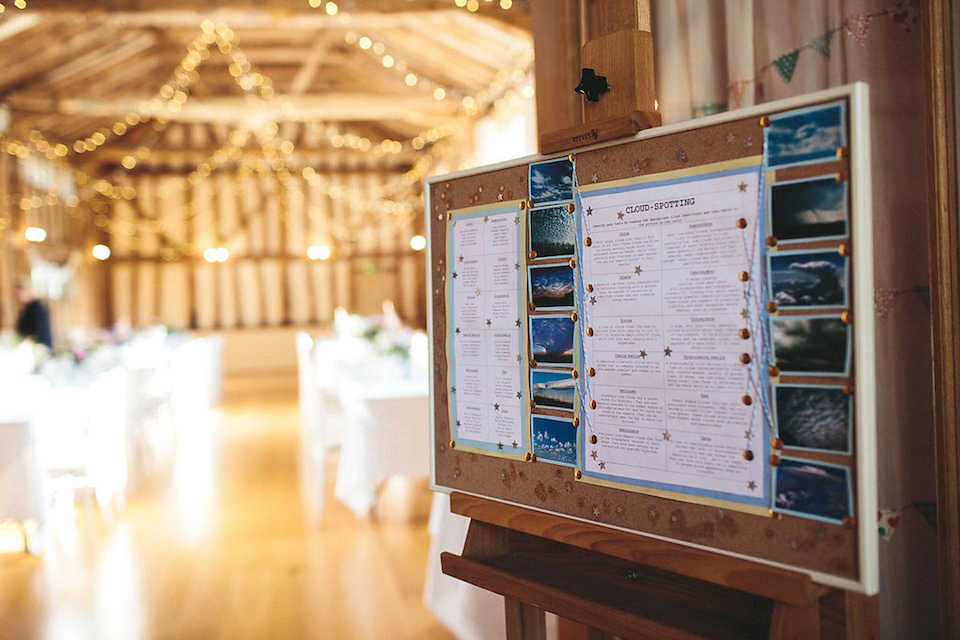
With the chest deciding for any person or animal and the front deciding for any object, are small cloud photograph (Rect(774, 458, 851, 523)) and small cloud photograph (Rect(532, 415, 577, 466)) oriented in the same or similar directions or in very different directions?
same or similar directions

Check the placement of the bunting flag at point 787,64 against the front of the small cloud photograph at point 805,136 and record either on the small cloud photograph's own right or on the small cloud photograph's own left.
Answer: on the small cloud photograph's own right

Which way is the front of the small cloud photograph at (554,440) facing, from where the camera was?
facing the viewer and to the left of the viewer

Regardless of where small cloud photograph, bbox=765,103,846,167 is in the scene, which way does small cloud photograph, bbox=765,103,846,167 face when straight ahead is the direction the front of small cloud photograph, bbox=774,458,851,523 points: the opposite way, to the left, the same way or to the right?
the same way

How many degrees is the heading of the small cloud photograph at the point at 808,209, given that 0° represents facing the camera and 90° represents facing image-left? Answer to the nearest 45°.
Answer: approximately 45°

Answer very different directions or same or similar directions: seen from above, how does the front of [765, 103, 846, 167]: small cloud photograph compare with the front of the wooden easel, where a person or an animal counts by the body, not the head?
same or similar directions

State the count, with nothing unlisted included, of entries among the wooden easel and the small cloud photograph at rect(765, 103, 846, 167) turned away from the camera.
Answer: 0

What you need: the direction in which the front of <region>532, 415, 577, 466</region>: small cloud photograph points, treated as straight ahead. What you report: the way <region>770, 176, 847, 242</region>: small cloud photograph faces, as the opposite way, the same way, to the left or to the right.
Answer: the same way

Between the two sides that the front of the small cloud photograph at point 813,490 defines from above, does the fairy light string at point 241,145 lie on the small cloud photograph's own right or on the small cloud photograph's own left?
on the small cloud photograph's own right

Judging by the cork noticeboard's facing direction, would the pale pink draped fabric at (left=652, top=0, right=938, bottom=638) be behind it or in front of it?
behind

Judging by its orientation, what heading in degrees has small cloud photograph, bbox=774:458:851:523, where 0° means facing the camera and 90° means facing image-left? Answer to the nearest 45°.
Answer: approximately 45°
